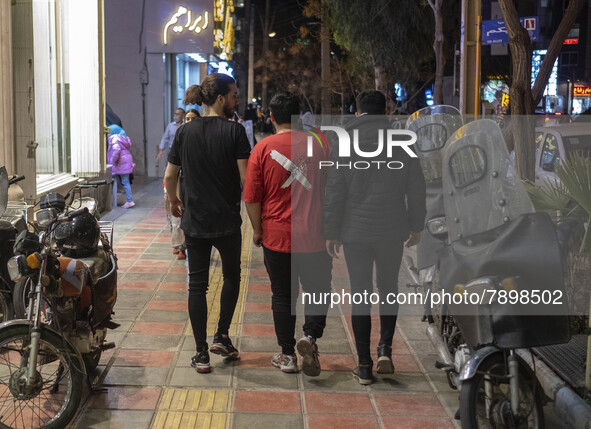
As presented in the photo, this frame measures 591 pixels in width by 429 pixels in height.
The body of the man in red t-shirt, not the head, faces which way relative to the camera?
away from the camera

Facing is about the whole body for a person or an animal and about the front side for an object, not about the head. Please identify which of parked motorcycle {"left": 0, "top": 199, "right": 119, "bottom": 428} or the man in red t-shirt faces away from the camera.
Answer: the man in red t-shirt

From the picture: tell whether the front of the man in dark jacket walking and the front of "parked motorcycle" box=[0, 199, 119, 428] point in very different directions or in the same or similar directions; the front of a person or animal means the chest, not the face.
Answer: very different directions

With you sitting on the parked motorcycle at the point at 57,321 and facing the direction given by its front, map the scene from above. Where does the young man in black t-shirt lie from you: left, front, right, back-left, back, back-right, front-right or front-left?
back

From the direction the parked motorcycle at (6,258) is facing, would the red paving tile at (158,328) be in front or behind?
behind

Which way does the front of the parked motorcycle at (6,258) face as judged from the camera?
facing the viewer and to the left of the viewer

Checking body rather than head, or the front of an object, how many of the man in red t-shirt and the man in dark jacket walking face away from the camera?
2

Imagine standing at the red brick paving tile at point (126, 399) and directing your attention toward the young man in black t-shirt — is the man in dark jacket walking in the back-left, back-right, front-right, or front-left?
front-right

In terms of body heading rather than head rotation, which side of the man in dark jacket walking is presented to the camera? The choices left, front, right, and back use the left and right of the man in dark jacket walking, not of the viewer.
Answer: back

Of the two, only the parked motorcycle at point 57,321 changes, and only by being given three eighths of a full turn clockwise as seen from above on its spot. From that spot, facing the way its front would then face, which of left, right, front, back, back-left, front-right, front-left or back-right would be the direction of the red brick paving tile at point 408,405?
right

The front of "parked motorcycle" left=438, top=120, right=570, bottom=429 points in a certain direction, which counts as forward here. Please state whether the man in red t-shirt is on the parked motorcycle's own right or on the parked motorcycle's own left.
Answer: on the parked motorcycle's own right
